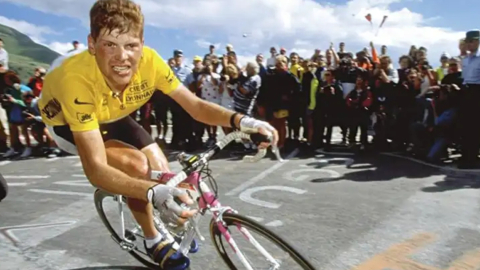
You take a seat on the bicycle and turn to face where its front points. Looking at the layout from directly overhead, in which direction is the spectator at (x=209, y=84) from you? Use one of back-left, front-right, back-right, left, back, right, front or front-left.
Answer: back-left

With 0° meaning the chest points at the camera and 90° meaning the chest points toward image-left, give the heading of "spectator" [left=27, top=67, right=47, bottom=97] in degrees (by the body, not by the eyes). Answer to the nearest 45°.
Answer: approximately 315°

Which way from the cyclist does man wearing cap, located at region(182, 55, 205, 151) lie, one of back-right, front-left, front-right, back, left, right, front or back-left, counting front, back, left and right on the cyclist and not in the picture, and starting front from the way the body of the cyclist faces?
back-left

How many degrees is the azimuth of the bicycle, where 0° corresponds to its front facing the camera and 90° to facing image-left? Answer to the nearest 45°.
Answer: approximately 315°

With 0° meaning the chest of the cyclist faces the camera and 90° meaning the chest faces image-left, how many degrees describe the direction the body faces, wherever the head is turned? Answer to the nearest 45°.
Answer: approximately 315°

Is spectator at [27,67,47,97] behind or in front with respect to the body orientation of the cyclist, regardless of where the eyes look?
behind
